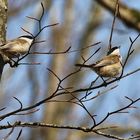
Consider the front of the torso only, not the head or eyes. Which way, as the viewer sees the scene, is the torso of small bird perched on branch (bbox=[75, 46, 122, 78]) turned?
to the viewer's right

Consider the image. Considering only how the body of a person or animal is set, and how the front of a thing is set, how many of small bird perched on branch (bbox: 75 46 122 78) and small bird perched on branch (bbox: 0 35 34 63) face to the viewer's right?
2

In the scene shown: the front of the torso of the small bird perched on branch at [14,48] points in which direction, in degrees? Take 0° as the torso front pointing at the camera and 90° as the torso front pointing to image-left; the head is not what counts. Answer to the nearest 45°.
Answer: approximately 270°

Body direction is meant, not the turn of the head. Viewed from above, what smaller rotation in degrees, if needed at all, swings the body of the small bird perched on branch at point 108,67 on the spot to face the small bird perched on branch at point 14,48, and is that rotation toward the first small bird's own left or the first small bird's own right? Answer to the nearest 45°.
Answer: approximately 135° to the first small bird's own right
